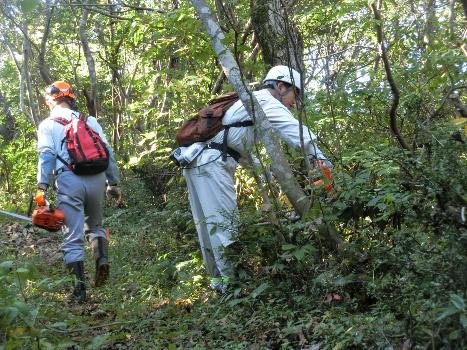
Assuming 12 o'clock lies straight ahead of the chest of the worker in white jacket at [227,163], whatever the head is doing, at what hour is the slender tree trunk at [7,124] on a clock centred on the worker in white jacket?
The slender tree trunk is roughly at 8 o'clock from the worker in white jacket.

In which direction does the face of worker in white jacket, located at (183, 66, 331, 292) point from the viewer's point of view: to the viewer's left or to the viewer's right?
to the viewer's right

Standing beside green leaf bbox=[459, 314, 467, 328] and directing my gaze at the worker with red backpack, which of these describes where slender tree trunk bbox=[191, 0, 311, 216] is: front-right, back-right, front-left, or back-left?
front-right

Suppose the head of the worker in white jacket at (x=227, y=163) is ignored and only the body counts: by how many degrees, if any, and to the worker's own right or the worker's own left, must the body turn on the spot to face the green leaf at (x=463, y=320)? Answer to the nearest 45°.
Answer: approximately 90° to the worker's own right

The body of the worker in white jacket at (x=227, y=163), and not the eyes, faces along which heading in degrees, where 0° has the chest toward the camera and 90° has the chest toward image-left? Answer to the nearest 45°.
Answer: approximately 270°

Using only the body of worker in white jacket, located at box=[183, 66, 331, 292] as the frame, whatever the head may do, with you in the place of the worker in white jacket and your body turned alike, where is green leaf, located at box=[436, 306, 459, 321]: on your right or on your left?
on your right

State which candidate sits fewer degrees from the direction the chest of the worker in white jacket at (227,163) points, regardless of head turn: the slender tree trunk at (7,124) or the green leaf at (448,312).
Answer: the green leaf

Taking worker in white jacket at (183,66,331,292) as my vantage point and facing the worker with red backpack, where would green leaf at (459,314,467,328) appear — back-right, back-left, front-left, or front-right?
back-left

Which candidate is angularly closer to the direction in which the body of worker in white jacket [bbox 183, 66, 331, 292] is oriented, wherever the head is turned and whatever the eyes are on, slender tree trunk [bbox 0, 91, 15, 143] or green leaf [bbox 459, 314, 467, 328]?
the green leaf

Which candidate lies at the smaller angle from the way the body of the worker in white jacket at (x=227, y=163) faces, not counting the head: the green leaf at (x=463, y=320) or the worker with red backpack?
the green leaf
